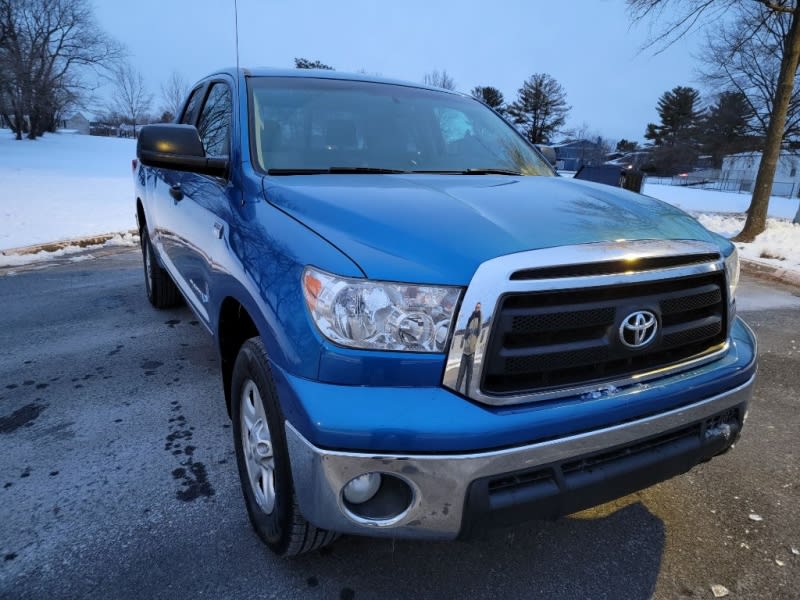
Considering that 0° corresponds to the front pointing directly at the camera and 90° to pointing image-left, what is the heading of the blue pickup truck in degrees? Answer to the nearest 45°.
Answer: approximately 315°

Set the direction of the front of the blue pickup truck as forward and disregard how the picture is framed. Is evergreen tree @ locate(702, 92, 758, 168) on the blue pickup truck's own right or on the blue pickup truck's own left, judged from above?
on the blue pickup truck's own left
